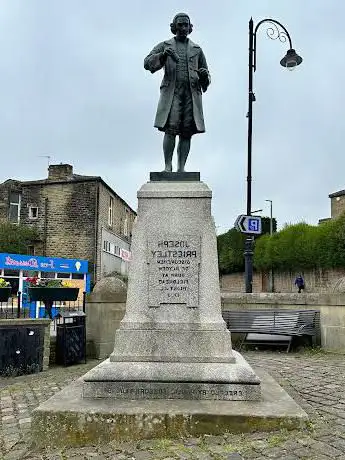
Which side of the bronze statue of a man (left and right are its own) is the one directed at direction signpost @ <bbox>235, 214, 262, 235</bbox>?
back

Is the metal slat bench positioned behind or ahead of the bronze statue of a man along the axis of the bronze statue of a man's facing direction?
behind

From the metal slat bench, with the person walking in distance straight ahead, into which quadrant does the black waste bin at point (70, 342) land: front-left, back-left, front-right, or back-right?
back-left

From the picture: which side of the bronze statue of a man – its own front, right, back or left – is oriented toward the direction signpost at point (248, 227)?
back

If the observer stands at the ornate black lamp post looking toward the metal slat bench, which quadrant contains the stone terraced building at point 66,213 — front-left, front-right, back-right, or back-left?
back-right

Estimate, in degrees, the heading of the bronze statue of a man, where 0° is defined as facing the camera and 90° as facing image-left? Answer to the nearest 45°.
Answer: approximately 0°

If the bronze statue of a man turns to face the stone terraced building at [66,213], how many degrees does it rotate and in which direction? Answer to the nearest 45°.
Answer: approximately 180°

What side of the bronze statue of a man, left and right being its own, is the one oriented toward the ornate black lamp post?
back
